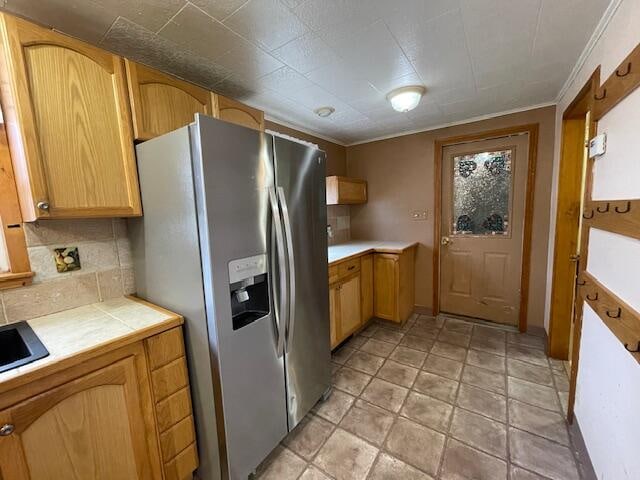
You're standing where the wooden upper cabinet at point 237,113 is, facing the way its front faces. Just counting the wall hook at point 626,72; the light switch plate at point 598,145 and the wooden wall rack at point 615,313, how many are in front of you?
3

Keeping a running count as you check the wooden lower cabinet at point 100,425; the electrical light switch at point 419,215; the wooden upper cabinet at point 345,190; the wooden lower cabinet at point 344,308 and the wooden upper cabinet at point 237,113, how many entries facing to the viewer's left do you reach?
0

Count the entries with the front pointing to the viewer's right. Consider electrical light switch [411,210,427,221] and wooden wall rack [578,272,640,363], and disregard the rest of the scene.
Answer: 0

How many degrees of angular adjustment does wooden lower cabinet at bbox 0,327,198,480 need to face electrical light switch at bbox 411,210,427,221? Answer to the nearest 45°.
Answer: approximately 45° to its left

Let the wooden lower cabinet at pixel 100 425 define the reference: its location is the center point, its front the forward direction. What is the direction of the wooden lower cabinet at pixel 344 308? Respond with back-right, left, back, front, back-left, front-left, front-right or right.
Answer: front-left

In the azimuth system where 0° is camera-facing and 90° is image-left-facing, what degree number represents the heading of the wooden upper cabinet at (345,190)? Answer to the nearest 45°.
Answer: approximately 315°

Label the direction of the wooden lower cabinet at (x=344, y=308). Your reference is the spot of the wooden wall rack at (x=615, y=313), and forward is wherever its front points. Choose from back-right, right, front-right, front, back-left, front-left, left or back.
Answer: front-right

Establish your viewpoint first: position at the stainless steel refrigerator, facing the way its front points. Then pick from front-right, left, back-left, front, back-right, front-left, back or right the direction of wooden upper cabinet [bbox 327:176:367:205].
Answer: left

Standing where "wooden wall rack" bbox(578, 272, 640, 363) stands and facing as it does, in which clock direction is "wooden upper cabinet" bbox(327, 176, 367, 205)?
The wooden upper cabinet is roughly at 2 o'clock from the wooden wall rack.

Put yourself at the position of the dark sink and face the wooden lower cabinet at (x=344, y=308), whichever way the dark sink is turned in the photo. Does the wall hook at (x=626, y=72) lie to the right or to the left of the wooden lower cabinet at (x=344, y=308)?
right

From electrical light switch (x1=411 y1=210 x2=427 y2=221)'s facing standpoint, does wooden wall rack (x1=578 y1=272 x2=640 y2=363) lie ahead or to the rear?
ahead

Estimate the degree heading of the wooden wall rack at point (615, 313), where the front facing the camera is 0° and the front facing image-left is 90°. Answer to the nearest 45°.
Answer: approximately 45°

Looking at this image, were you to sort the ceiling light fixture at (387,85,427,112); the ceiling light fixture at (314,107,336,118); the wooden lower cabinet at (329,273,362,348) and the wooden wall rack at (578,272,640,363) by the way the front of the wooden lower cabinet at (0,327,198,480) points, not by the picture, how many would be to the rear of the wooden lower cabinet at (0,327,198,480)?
0

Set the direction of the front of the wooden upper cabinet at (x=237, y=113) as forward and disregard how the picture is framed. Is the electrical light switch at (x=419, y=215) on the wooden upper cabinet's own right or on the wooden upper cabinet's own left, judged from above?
on the wooden upper cabinet's own left

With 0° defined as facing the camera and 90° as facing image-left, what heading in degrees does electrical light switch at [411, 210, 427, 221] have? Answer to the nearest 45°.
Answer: approximately 0°

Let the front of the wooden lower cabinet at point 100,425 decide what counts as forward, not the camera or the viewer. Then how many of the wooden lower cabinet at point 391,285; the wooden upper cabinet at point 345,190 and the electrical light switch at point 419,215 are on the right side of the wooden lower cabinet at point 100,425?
0
